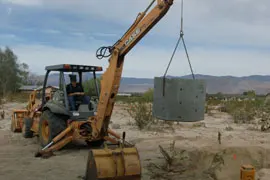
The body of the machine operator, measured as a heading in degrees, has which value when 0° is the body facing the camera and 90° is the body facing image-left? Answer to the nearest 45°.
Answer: approximately 315°

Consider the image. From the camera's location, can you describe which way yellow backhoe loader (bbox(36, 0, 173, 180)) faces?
facing away from the viewer and to the left of the viewer
